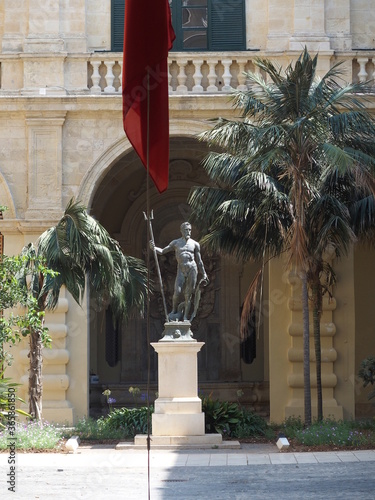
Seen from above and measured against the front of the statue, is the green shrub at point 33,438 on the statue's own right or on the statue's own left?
on the statue's own right

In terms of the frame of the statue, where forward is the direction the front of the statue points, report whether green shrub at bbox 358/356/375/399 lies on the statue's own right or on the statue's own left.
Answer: on the statue's own left

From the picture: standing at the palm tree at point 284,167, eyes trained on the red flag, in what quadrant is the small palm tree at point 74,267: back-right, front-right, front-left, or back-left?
front-right

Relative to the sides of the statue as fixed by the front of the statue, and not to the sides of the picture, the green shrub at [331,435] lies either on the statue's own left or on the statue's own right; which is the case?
on the statue's own left

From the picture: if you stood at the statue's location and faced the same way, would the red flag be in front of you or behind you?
in front

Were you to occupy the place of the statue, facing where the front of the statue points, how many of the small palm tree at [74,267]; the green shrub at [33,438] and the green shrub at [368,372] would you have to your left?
1

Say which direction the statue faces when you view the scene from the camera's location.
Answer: facing the viewer

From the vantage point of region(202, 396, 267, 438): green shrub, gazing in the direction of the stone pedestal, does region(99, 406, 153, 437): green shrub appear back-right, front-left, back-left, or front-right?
front-right
